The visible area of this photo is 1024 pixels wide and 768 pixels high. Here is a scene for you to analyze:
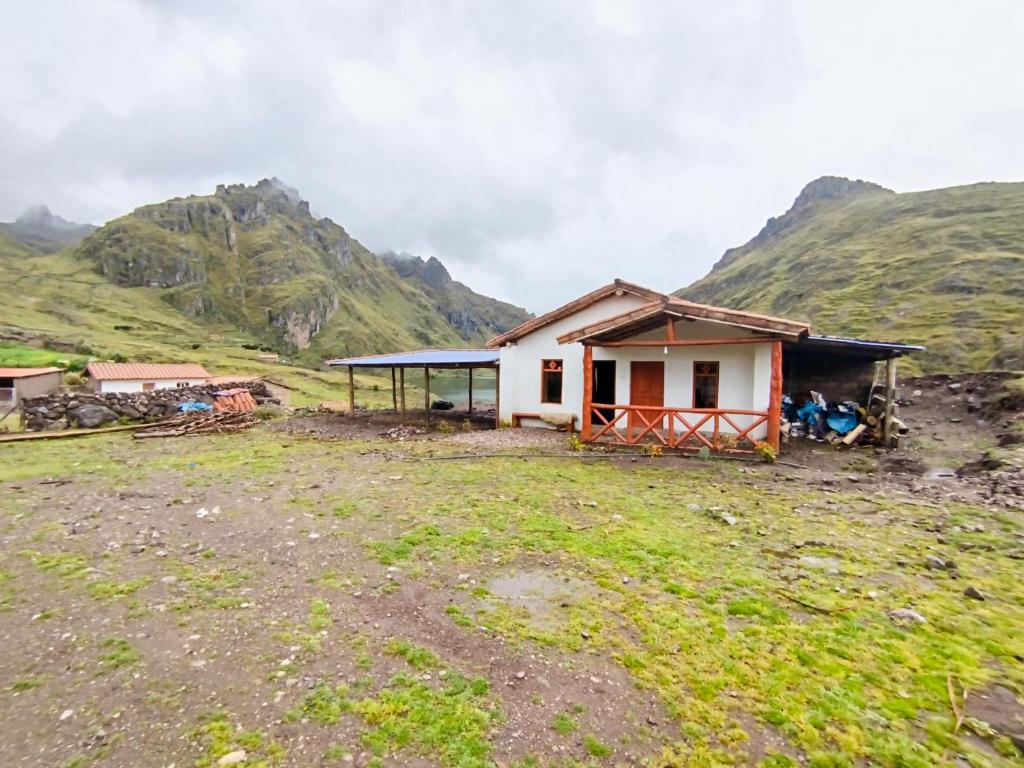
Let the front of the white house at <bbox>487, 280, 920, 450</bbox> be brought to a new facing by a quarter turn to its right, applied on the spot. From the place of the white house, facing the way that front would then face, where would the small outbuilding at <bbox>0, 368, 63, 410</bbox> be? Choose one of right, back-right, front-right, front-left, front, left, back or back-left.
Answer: front

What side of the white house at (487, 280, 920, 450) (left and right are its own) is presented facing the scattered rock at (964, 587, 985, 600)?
front

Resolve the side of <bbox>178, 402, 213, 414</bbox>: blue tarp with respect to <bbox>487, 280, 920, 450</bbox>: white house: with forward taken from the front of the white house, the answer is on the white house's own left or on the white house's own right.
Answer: on the white house's own right

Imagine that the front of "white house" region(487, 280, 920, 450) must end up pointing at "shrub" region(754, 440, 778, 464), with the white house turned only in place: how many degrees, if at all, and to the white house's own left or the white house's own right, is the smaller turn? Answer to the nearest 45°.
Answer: approximately 45° to the white house's own left

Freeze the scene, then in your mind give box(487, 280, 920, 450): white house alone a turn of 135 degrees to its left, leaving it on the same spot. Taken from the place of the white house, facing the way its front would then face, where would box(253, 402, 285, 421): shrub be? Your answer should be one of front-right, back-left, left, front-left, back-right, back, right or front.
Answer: back-left

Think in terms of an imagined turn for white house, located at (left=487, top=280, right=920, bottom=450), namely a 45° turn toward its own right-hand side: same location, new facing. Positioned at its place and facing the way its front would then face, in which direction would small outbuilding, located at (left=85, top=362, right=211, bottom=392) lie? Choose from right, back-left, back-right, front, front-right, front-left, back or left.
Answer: front-right

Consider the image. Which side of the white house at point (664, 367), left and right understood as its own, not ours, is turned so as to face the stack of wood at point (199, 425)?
right

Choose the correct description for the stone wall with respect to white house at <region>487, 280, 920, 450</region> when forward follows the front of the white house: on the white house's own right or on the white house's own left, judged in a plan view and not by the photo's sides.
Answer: on the white house's own right

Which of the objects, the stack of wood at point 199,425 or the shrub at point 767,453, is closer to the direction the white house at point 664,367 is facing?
the shrub

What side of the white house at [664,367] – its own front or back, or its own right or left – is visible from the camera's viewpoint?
front

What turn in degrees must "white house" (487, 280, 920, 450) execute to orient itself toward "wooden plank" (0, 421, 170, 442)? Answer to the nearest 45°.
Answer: approximately 90° to its right
